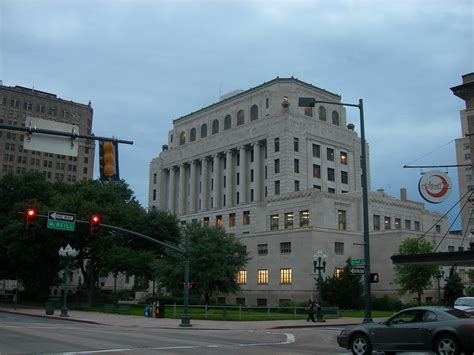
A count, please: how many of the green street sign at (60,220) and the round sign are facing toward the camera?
2

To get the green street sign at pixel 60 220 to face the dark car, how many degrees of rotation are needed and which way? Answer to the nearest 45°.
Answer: approximately 45° to its left

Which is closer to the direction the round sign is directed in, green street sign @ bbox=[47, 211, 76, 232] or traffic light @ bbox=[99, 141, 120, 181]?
the traffic light

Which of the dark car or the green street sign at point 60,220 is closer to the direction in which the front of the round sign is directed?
the dark car

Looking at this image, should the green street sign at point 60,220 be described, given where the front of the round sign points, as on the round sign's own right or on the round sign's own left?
on the round sign's own right

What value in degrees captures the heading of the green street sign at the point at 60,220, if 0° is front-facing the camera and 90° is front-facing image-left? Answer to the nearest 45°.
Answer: approximately 0°

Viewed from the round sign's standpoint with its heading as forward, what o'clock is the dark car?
The dark car is roughly at 12 o'clock from the round sign.

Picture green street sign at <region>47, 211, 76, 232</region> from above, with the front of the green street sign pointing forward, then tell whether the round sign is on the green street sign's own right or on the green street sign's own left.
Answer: on the green street sign's own left

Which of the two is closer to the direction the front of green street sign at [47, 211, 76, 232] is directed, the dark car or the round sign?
the dark car
